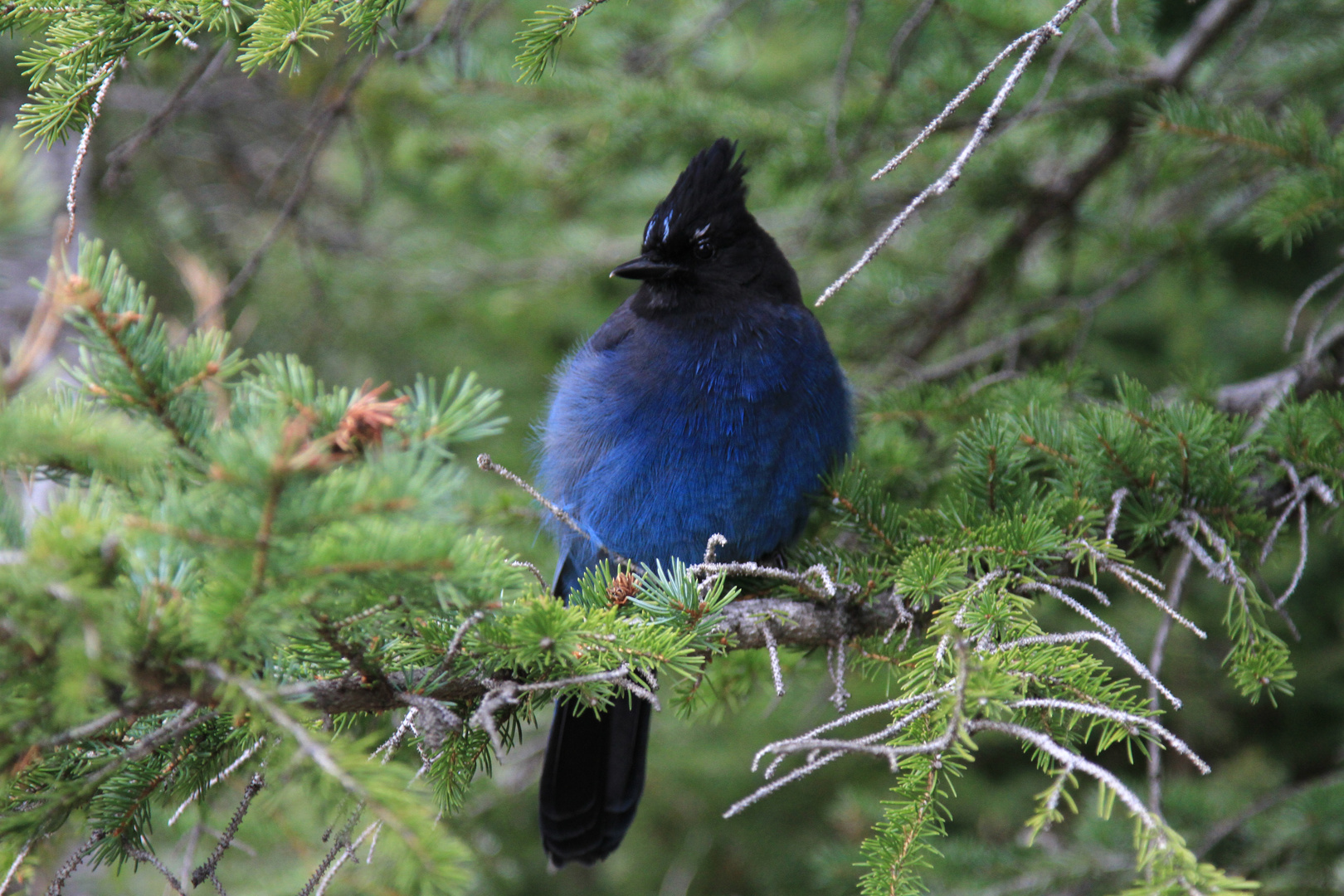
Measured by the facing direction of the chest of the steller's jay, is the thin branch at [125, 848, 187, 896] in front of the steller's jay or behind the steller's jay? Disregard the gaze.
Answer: in front

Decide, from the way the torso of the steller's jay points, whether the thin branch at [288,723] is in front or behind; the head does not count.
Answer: in front

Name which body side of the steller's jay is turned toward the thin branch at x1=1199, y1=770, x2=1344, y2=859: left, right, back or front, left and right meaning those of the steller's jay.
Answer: left

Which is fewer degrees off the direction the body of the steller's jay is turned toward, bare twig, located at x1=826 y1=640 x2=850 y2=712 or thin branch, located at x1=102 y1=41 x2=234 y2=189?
the bare twig

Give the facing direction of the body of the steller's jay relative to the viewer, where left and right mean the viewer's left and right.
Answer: facing the viewer
